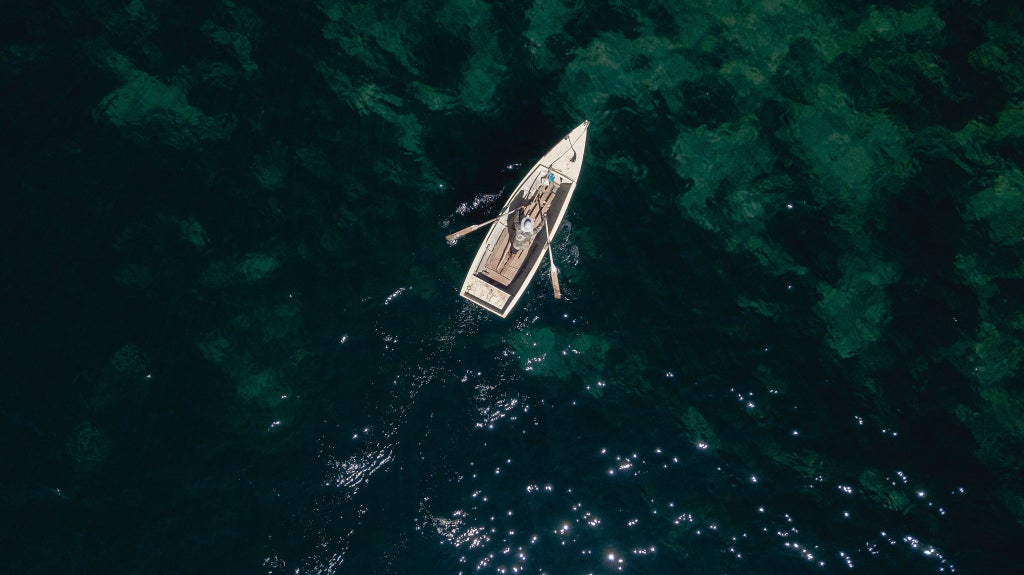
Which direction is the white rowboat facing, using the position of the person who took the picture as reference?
facing away from the viewer and to the right of the viewer
